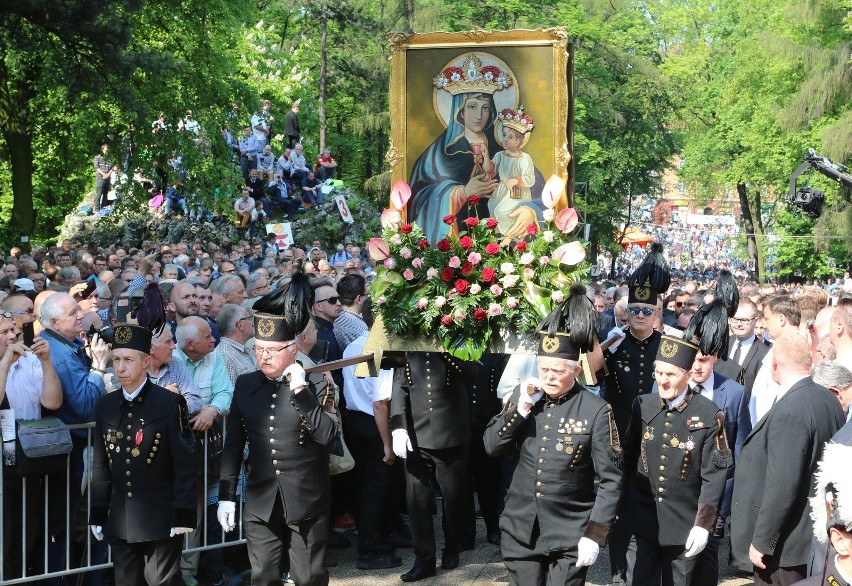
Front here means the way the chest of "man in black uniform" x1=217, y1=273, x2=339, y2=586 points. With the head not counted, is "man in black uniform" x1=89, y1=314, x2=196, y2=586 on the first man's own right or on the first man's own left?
on the first man's own right

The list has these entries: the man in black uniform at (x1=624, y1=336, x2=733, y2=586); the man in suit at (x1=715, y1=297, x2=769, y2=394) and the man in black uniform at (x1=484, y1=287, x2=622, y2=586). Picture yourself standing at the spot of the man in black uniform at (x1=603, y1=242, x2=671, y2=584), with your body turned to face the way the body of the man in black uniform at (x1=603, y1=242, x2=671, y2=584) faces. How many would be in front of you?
2

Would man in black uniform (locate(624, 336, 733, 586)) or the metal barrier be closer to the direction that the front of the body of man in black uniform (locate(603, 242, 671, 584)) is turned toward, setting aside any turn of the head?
the man in black uniform

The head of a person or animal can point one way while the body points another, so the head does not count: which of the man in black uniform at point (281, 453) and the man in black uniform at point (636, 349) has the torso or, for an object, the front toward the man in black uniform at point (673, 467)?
the man in black uniform at point (636, 349)
